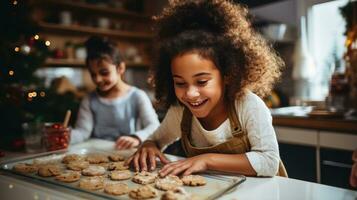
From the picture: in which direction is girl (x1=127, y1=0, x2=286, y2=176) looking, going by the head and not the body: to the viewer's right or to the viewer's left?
to the viewer's left

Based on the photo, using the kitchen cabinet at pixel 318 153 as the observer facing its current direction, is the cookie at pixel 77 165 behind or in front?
in front

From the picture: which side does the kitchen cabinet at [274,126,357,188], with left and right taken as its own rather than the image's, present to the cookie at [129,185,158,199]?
front

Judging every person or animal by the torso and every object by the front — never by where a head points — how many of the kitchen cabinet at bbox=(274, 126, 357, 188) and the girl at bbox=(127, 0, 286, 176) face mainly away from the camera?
0

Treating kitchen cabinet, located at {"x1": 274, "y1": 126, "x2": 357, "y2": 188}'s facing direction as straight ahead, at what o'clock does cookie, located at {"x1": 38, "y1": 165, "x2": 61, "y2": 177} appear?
The cookie is roughly at 1 o'clock from the kitchen cabinet.

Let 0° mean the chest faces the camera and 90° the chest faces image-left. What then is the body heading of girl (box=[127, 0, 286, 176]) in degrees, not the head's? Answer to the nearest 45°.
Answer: approximately 45°

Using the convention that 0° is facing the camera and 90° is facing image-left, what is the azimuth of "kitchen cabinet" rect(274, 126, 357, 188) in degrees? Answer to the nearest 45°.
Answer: approximately 0°
